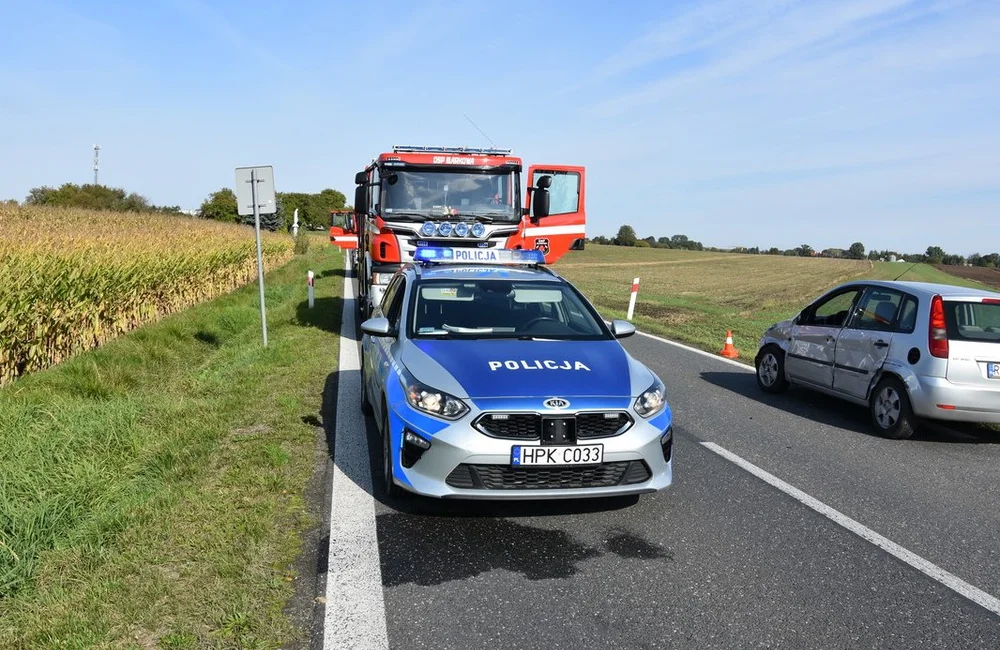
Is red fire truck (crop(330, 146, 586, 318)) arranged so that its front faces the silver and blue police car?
yes

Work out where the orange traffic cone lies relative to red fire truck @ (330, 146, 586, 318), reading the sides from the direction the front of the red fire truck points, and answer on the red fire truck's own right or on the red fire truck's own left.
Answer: on the red fire truck's own left

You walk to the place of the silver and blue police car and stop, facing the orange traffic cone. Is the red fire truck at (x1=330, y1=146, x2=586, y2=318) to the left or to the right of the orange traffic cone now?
left

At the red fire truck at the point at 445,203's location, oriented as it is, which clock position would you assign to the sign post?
The sign post is roughly at 3 o'clock from the red fire truck.

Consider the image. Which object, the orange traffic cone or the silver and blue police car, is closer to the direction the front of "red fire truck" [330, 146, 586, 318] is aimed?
the silver and blue police car

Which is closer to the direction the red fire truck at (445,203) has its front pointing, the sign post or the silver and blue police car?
the silver and blue police car

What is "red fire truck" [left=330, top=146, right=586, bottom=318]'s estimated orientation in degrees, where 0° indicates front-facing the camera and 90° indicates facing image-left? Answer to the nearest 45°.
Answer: approximately 0°
